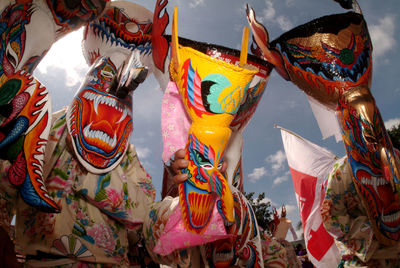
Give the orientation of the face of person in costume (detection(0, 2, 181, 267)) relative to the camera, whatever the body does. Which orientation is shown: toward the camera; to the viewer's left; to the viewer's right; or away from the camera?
toward the camera

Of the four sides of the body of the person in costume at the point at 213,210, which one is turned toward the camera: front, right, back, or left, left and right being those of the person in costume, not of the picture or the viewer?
front
